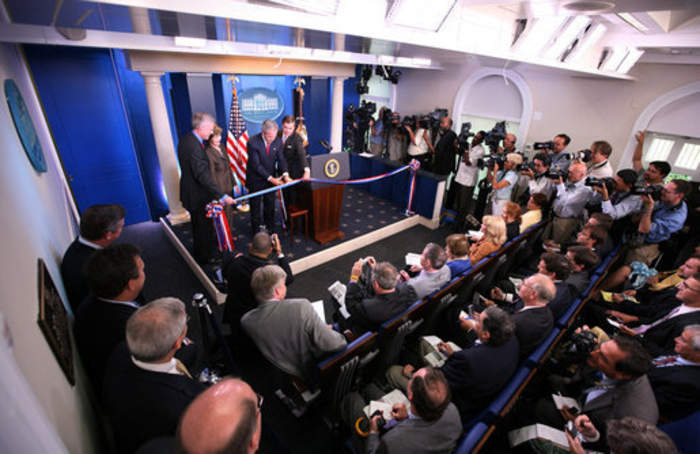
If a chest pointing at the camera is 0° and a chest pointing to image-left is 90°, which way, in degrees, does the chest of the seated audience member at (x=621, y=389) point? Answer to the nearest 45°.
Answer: approximately 90°

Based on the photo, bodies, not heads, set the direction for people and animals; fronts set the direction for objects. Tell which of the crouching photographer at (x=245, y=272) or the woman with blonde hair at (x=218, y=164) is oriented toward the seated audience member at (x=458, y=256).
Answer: the woman with blonde hair

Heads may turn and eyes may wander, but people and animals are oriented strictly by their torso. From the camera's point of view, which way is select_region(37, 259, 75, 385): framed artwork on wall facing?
to the viewer's right

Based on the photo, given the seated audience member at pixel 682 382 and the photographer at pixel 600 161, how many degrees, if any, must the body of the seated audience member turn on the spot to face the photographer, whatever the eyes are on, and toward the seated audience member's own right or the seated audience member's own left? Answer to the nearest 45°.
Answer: approximately 45° to the seated audience member's own right

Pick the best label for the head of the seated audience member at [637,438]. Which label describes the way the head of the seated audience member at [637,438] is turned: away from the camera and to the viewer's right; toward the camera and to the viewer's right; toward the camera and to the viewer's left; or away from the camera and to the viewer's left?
away from the camera and to the viewer's left

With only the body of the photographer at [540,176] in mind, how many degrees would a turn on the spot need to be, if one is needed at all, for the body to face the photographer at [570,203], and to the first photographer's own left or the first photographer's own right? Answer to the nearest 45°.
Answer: approximately 135° to the first photographer's own left

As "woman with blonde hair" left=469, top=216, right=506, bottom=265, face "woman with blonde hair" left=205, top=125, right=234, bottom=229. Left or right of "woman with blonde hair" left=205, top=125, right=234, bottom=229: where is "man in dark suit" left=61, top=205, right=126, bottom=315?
left

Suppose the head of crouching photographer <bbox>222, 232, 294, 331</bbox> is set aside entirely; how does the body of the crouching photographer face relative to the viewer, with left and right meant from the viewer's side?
facing away from the viewer

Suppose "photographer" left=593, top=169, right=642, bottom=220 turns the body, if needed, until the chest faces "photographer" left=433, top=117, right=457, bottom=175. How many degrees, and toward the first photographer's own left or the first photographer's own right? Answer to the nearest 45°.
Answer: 0° — they already face them

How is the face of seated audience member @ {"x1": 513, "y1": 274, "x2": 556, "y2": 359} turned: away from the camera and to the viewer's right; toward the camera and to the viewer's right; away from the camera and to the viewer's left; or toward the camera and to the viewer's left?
away from the camera and to the viewer's left

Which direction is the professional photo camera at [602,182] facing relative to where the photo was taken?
to the viewer's left

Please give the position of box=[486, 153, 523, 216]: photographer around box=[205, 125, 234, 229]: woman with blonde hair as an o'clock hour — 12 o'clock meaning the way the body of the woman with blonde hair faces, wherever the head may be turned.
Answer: The photographer is roughly at 11 o'clock from the woman with blonde hair.

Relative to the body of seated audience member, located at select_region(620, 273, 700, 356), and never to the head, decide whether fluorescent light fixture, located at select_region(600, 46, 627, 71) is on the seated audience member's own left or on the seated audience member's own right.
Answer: on the seated audience member's own right

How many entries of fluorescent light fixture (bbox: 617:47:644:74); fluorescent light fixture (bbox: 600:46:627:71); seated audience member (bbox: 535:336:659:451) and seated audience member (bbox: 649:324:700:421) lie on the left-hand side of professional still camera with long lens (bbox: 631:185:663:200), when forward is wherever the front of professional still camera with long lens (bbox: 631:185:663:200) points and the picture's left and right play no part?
2

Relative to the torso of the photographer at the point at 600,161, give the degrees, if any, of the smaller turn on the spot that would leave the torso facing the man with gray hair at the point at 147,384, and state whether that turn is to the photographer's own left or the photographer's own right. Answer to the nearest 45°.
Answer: approximately 90° to the photographer's own left

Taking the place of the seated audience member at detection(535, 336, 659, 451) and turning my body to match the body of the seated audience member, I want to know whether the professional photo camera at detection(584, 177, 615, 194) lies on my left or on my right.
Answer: on my right

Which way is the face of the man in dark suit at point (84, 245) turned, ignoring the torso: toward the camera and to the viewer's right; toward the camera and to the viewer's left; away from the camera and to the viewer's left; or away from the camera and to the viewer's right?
away from the camera and to the viewer's right

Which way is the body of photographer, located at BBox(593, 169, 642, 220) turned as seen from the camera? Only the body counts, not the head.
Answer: to the viewer's left

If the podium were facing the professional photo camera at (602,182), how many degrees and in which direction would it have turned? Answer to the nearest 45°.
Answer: approximately 45° to its left
